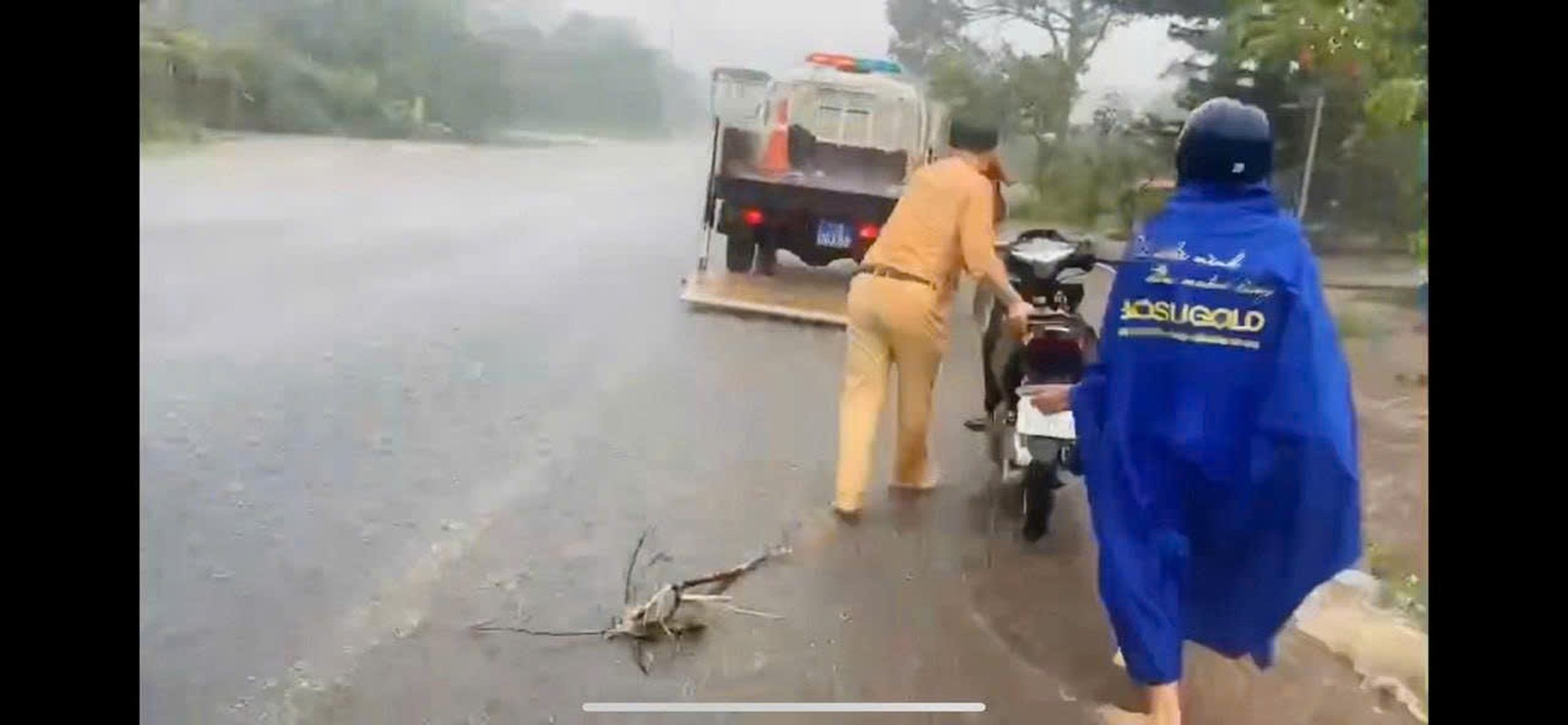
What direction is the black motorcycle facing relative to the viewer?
away from the camera
